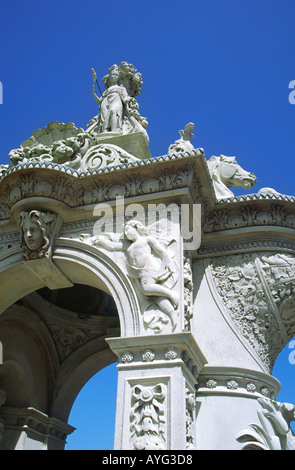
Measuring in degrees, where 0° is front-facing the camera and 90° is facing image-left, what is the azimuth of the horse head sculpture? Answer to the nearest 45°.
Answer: approximately 270°
